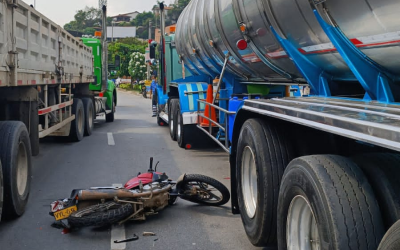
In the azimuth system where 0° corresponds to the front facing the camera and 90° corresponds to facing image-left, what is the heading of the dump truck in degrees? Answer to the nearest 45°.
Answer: approximately 225°

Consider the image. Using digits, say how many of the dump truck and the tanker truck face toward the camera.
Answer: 0

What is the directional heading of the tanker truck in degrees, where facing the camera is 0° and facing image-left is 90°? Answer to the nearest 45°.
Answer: approximately 135°

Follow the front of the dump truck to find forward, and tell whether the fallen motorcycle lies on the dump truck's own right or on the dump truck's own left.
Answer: on the dump truck's own right

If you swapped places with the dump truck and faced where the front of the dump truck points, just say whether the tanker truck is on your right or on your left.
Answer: on your right
